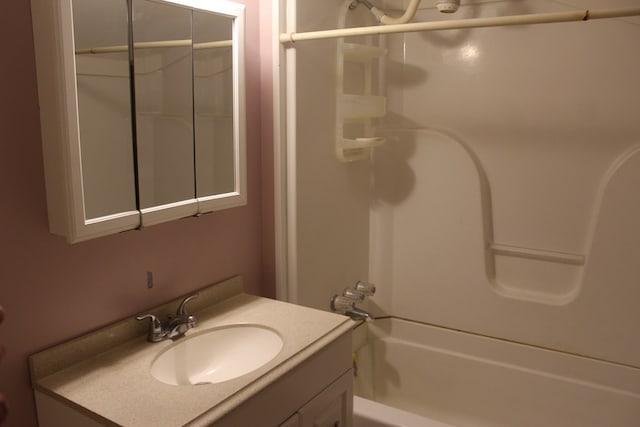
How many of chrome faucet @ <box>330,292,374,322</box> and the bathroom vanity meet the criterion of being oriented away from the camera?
0

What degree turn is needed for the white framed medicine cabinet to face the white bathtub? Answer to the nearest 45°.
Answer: approximately 45° to its left

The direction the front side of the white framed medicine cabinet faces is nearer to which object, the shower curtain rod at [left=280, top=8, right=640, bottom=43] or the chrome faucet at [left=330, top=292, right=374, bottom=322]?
the shower curtain rod

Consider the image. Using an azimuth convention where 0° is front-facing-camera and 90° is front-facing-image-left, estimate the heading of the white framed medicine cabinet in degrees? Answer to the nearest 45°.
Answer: approximately 315°

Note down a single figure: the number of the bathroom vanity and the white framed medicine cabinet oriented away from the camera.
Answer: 0

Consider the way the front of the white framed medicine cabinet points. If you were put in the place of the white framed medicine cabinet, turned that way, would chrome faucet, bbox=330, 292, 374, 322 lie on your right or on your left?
on your left

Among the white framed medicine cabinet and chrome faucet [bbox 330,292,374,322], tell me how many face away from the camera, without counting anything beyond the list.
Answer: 0

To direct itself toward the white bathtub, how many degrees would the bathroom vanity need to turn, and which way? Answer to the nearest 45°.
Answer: approximately 90° to its left

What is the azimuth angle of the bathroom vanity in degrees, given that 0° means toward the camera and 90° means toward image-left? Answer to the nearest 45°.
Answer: approximately 315°

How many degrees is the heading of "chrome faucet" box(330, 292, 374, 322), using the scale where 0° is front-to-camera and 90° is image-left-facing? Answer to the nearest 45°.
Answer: approximately 315°

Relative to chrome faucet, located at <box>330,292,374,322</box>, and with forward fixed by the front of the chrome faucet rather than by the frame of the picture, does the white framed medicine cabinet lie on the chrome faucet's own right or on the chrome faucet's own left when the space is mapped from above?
on the chrome faucet's own right
